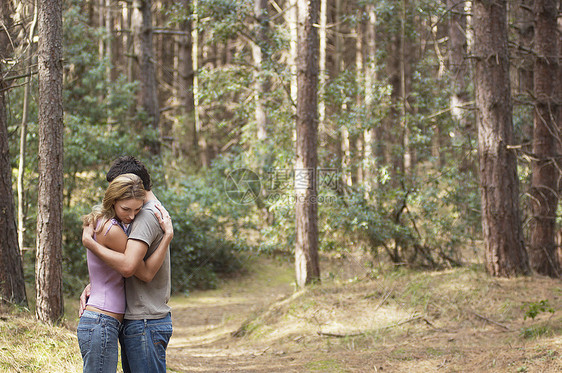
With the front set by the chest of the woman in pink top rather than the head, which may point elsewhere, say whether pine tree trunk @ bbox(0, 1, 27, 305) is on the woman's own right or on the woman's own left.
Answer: on the woman's own left

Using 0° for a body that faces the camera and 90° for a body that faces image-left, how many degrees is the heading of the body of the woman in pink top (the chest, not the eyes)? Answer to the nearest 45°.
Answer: approximately 270°

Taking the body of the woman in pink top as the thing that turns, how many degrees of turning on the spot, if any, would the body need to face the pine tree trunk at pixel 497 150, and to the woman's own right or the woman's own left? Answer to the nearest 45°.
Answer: approximately 45° to the woman's own left

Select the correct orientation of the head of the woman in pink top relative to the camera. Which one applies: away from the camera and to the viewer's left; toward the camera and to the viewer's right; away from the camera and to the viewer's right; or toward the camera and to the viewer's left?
toward the camera and to the viewer's right

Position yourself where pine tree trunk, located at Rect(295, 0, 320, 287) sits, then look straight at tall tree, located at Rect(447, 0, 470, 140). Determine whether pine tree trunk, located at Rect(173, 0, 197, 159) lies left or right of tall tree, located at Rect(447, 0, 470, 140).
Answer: left

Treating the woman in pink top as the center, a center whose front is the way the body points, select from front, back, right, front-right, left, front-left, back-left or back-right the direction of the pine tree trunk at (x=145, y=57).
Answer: left

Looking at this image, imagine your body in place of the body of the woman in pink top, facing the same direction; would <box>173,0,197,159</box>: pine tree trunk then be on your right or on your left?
on your left

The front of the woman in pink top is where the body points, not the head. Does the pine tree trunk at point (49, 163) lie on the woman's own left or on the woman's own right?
on the woman's own left

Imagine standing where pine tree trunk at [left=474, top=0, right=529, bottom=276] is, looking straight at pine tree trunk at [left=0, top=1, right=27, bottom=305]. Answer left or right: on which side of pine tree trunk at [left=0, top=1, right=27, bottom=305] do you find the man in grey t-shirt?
left

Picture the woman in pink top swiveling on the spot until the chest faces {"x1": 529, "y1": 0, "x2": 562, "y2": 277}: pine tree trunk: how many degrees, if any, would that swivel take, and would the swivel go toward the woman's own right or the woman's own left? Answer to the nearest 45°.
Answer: approximately 45° to the woman's own left
